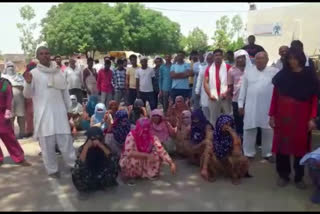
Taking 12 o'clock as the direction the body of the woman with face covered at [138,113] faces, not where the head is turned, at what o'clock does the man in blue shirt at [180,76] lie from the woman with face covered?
The man in blue shirt is roughly at 7 o'clock from the woman with face covered.

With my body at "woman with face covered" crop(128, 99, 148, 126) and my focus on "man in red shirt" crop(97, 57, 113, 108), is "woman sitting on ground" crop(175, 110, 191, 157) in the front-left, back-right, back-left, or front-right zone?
back-right

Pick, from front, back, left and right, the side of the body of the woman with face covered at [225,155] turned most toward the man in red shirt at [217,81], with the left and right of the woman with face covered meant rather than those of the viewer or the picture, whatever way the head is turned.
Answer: back

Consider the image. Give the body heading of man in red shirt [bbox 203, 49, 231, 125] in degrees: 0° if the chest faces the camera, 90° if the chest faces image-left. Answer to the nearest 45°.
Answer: approximately 0°

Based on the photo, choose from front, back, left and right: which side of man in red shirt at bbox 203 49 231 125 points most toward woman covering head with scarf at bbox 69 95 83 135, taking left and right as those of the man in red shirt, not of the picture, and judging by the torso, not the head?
right

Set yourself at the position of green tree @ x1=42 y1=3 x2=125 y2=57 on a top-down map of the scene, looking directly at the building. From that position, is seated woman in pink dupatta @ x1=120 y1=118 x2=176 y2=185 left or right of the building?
right

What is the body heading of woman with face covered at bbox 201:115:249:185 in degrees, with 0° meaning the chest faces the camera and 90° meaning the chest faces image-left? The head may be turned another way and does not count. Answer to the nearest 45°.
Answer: approximately 0°

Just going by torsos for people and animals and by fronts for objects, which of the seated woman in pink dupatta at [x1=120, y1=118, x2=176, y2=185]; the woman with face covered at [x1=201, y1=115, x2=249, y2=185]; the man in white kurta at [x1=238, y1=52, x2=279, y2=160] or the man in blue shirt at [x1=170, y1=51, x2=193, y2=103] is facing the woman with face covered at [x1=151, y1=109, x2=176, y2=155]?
the man in blue shirt
